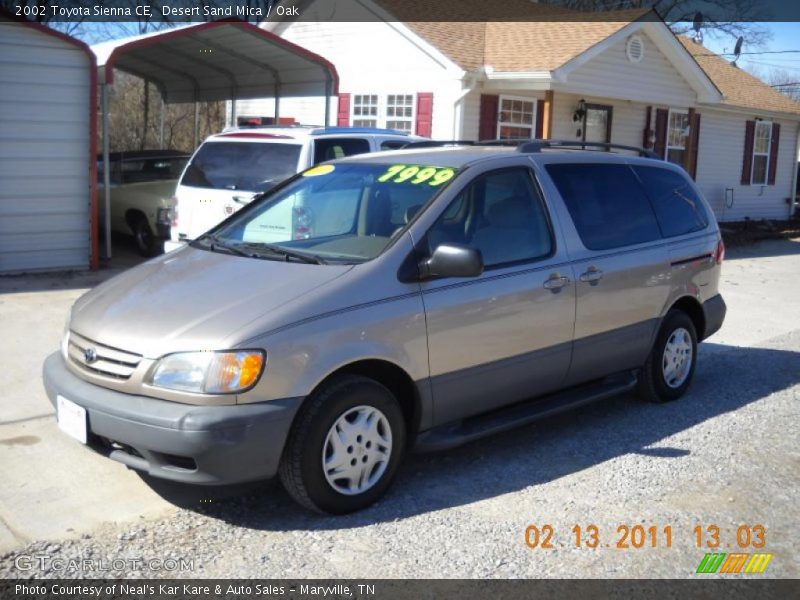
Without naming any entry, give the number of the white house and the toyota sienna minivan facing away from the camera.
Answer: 0

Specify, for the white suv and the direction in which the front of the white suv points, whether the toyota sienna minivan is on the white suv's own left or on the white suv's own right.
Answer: on the white suv's own right

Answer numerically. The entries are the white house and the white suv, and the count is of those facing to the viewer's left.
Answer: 0

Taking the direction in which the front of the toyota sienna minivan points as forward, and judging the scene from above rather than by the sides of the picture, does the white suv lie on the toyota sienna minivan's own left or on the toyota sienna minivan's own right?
on the toyota sienna minivan's own right

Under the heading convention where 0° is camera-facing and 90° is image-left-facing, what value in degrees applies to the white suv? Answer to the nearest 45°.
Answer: approximately 225°

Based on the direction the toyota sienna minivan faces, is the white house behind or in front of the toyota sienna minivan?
behind

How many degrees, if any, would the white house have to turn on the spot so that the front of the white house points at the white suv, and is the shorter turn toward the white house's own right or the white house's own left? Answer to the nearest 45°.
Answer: approximately 45° to the white house's own right

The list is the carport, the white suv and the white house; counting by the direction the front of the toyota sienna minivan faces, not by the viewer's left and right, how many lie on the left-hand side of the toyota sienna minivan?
0

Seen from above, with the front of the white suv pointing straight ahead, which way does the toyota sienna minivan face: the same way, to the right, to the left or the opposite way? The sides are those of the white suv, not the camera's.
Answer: the opposite way

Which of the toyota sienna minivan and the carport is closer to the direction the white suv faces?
the carport

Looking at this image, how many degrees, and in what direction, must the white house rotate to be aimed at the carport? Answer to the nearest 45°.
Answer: approximately 90° to its right

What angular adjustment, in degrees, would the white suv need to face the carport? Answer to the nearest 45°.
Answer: approximately 45° to its left

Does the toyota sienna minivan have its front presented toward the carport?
no

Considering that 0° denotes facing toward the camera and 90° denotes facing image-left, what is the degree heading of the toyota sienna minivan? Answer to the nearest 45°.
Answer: approximately 45°

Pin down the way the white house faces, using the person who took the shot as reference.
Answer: facing the viewer and to the right of the viewer
